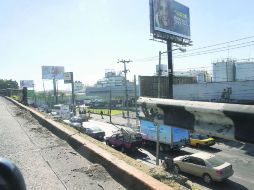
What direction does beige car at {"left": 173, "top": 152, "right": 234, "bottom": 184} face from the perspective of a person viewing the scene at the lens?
facing away from the viewer and to the left of the viewer

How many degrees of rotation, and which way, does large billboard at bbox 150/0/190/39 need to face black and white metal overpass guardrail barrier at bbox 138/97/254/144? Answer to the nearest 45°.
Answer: approximately 45° to its right

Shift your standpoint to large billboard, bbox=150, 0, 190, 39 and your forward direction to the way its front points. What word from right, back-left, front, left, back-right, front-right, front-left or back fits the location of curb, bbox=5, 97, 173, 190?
front-right

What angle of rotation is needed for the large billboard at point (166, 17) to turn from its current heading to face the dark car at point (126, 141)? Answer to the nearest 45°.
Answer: approximately 45° to its right

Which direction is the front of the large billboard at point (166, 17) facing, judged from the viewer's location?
facing the viewer and to the right of the viewer

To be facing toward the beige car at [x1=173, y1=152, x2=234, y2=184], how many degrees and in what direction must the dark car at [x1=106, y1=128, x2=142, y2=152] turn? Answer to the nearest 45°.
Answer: approximately 180°

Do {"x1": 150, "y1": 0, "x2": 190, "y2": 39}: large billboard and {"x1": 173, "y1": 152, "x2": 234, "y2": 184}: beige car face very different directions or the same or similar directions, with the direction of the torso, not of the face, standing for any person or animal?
very different directions
